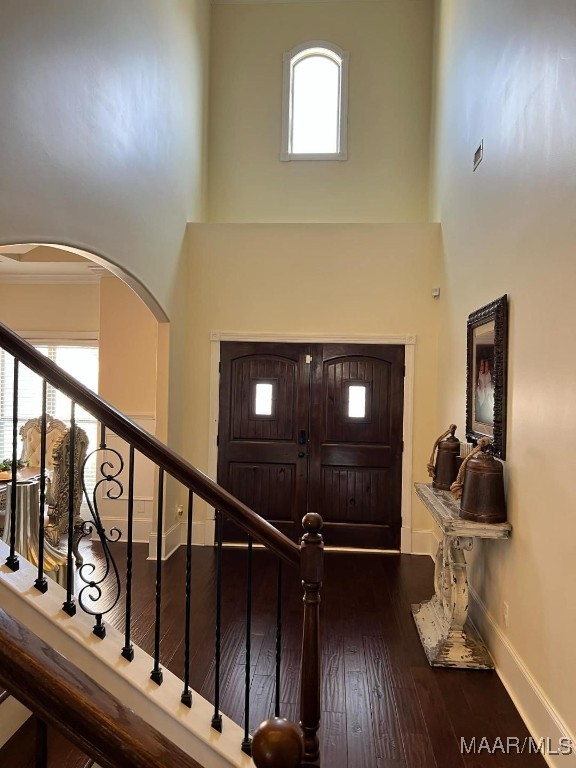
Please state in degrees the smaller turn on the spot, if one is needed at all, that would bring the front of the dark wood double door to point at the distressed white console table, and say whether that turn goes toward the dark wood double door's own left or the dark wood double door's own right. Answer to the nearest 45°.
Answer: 0° — it already faces it

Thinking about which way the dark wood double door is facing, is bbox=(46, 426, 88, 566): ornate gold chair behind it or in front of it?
in front

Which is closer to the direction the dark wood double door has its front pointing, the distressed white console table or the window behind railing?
the distressed white console table

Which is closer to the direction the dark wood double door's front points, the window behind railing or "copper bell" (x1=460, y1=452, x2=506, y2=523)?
the copper bell

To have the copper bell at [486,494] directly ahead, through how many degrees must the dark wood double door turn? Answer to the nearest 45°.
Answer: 0° — it already faces it

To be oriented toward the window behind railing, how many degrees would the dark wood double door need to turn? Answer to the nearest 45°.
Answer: approximately 90° to its right

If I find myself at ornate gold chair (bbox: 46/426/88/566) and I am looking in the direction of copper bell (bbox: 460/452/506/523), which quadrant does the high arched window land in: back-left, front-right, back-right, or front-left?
front-left

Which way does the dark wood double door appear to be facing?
toward the camera
